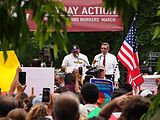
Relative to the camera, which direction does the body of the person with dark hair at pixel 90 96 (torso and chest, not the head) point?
away from the camera

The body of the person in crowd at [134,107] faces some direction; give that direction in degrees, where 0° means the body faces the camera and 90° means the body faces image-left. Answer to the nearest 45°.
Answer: approximately 180°

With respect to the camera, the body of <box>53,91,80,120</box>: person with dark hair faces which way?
away from the camera

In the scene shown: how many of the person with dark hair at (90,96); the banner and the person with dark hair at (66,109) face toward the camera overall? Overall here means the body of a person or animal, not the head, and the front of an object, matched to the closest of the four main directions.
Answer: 1

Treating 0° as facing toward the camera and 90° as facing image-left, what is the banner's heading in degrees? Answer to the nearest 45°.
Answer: approximately 0°

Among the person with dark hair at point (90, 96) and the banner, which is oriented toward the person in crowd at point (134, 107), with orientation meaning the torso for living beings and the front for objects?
the banner

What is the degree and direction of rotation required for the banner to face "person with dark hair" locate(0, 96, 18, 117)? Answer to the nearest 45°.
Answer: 0° — it already faces them

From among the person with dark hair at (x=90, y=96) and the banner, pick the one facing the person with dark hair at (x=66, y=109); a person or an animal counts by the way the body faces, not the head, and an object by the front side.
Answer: the banner

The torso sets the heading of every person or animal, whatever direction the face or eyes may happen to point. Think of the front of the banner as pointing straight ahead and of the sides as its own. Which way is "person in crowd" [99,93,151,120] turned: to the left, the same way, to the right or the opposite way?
the opposite way

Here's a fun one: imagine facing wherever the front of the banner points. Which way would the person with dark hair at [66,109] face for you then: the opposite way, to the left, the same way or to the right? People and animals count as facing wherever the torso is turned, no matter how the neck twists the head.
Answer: the opposite way
